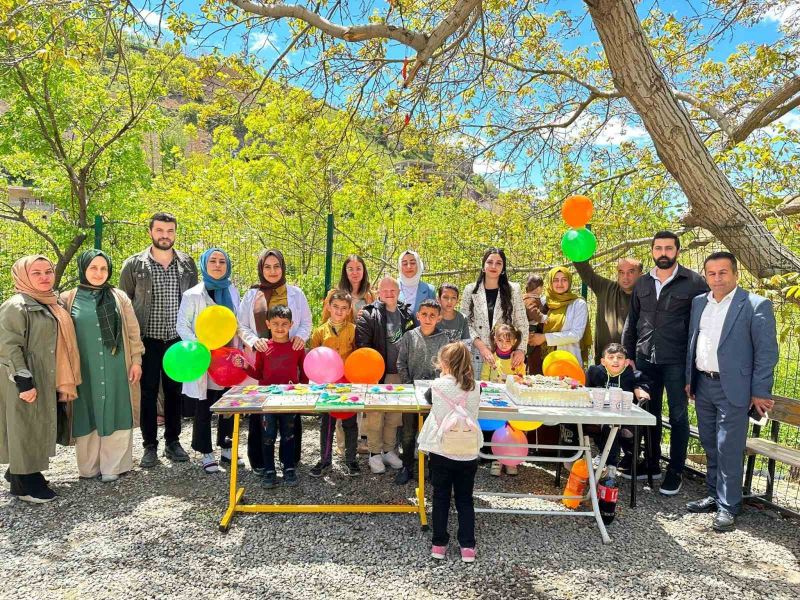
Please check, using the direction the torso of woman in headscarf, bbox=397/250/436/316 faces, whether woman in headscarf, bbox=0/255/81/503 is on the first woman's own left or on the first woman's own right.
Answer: on the first woman's own right

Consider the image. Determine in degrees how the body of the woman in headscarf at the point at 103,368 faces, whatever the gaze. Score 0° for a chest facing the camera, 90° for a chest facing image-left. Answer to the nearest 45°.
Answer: approximately 0°

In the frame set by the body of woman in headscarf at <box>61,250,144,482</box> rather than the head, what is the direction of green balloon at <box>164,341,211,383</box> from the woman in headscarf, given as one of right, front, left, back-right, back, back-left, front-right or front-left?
front-left

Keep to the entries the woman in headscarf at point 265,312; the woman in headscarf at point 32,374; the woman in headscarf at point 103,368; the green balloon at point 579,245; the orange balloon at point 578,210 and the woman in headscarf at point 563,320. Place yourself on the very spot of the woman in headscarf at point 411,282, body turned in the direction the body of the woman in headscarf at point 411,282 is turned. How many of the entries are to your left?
3

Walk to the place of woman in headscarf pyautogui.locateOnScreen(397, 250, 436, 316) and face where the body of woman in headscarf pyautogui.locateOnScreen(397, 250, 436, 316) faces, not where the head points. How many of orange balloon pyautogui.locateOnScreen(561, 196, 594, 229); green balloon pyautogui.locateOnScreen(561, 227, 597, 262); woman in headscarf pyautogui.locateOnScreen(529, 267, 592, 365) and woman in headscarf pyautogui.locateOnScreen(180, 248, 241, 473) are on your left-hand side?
3

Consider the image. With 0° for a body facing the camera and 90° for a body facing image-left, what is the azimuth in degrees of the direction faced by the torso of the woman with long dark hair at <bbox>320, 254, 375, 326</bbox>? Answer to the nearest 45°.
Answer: approximately 0°

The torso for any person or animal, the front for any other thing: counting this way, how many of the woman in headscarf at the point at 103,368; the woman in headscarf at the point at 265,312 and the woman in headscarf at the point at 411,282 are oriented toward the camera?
3

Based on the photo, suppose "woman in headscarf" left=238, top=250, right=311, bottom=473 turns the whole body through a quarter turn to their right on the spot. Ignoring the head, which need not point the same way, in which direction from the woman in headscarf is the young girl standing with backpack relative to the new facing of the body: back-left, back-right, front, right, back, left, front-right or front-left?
back-left
